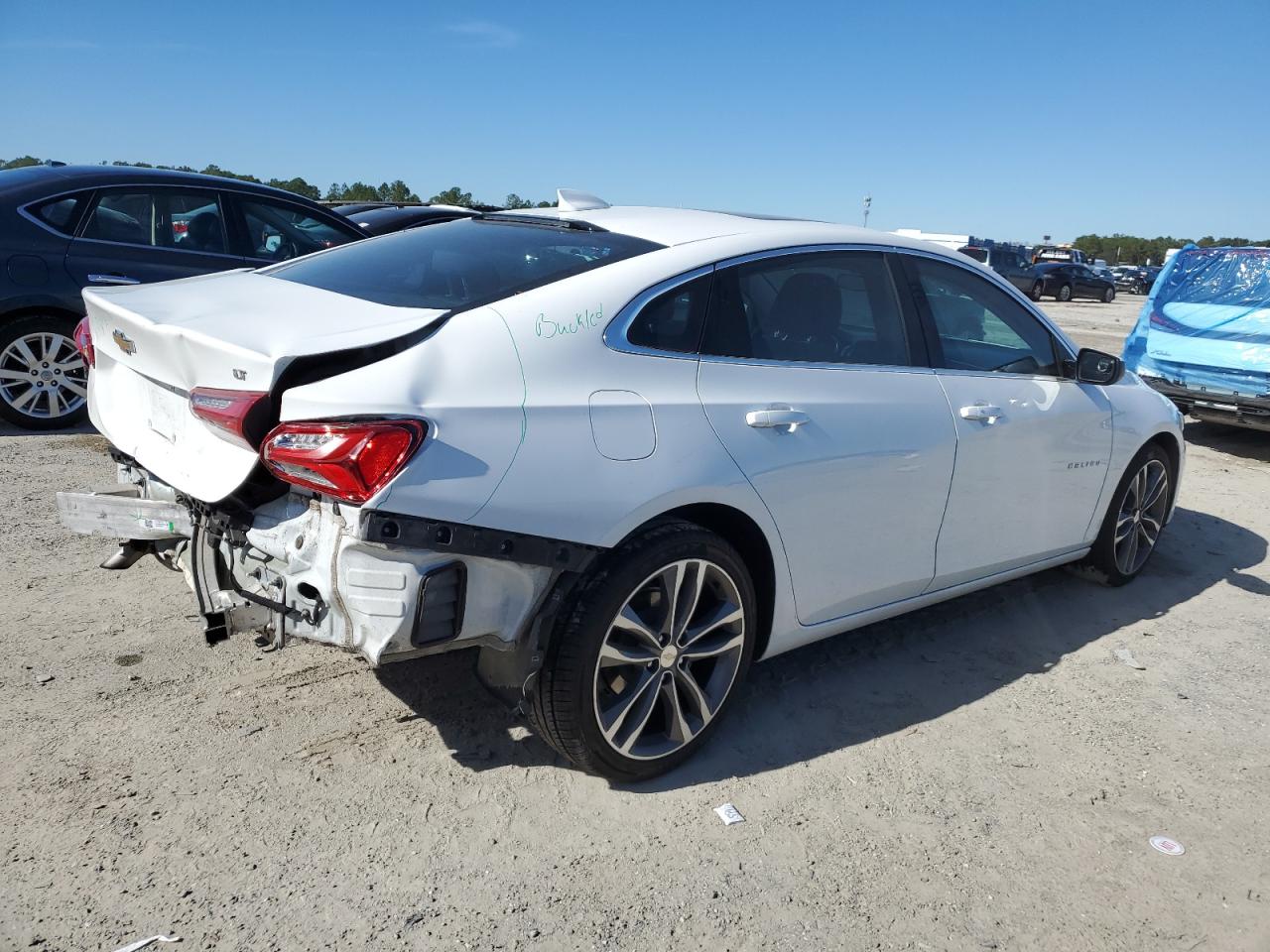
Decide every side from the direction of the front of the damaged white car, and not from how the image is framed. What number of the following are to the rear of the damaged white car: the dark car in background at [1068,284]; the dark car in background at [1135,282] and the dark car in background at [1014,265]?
0

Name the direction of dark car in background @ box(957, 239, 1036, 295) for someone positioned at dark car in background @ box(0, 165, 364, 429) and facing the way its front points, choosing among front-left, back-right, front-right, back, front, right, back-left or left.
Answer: front-left

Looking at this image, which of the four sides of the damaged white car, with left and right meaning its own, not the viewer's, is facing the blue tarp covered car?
front

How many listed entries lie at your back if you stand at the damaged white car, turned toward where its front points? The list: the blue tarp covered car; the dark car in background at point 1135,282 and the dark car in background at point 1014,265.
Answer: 0

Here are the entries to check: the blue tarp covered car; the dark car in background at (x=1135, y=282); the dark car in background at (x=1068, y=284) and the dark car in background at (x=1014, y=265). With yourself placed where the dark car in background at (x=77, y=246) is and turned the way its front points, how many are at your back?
0

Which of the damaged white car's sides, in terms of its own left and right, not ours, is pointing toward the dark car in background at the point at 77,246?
left

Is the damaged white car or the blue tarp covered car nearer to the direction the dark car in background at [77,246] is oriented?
the blue tarp covered car

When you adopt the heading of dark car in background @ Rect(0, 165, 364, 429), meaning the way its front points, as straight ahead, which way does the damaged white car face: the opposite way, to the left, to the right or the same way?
the same way

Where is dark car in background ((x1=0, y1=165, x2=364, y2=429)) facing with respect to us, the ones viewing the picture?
facing to the right of the viewer

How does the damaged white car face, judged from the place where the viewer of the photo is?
facing away from the viewer and to the right of the viewer
